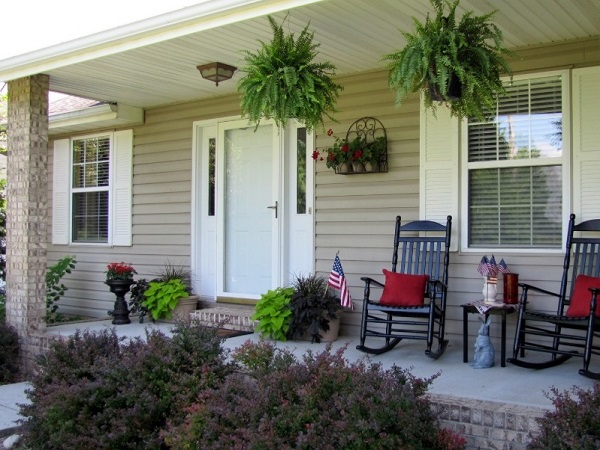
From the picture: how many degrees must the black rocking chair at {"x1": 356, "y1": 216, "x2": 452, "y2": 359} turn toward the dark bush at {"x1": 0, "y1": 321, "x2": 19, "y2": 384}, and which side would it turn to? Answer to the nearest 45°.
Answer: approximately 45° to its right

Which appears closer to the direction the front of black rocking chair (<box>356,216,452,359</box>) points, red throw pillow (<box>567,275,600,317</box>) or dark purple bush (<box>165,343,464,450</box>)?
the dark purple bush

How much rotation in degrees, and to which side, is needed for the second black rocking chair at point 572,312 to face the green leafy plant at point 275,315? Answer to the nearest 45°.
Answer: approximately 45° to its right

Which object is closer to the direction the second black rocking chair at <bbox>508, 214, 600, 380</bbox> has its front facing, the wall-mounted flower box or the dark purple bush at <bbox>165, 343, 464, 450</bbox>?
the dark purple bush

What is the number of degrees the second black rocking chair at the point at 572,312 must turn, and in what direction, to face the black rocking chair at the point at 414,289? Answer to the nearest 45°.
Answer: approximately 45° to its right

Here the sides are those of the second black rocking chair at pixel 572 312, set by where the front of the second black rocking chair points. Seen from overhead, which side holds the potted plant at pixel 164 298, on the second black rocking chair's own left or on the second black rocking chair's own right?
on the second black rocking chair's own right

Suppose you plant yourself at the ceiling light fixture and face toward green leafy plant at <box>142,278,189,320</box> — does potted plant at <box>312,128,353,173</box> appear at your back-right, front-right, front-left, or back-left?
back-right

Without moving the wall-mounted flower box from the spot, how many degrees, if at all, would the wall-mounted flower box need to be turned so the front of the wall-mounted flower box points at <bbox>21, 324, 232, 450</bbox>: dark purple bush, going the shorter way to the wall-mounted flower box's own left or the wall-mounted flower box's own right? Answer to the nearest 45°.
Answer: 0° — it already faces it
